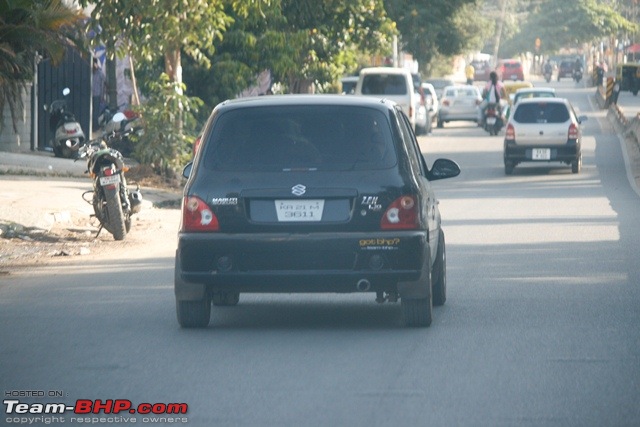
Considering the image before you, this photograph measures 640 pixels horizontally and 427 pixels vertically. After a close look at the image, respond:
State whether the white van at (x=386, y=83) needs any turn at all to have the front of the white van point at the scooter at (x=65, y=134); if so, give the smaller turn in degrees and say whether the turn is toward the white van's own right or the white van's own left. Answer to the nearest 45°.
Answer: approximately 135° to the white van's own left

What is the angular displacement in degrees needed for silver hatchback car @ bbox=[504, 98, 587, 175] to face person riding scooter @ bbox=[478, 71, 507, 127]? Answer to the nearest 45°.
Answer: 0° — it already faces them

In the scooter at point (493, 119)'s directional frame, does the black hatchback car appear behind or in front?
behind

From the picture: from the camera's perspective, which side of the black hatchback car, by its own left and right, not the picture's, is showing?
back

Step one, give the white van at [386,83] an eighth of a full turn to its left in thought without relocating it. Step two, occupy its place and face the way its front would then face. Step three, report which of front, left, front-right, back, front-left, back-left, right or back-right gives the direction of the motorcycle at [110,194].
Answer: back-left

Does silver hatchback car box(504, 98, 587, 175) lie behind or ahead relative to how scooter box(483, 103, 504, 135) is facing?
behind

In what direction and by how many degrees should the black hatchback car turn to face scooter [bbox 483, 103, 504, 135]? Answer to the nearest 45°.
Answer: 0° — it already faces it

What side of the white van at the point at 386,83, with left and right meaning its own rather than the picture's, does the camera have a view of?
back

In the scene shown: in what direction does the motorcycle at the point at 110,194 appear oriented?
away from the camera

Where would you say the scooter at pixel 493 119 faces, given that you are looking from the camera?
facing away from the viewer

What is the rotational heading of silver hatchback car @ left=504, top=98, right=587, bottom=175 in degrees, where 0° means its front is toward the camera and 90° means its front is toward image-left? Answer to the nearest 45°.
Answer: approximately 180°
